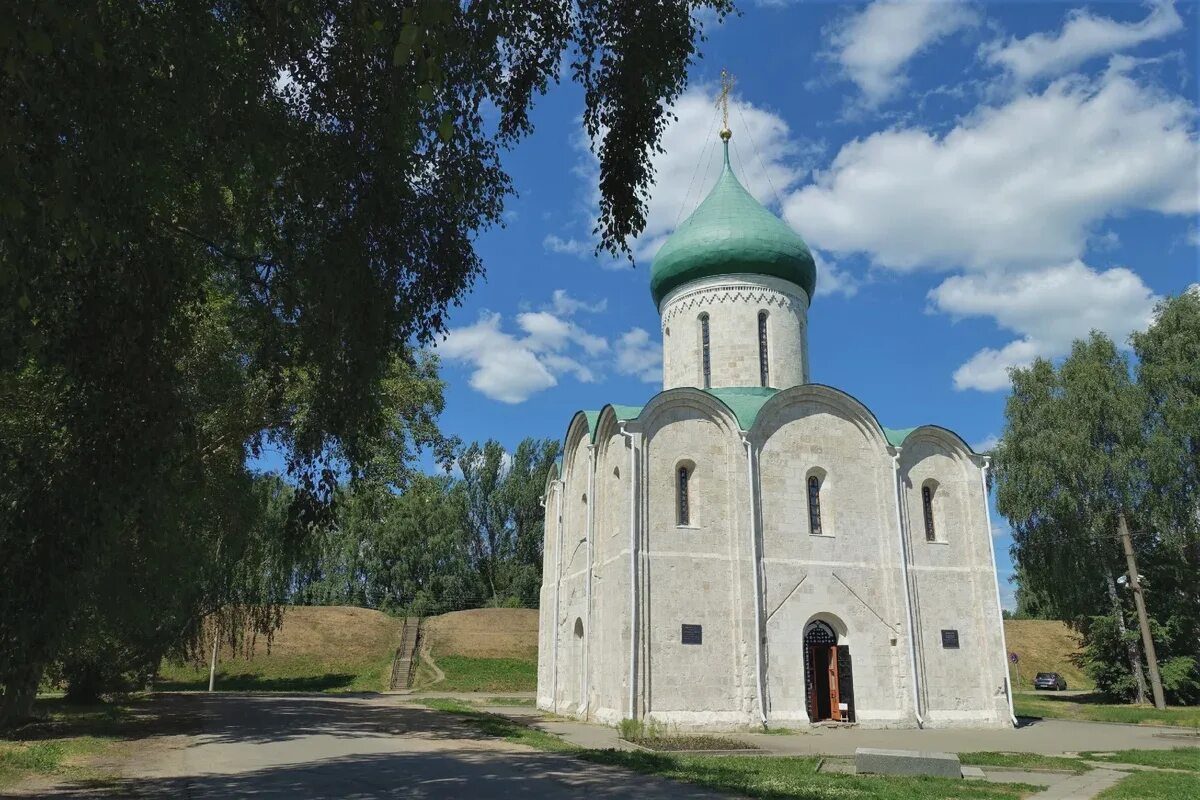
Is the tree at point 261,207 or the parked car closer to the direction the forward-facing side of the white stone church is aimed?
the tree

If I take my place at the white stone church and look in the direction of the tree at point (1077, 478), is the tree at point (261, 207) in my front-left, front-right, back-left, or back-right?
back-right

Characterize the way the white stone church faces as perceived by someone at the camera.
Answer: facing the viewer

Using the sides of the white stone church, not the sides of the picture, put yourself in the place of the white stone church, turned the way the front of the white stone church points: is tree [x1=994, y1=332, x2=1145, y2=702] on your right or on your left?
on your left

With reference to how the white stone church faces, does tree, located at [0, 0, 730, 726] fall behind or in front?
in front

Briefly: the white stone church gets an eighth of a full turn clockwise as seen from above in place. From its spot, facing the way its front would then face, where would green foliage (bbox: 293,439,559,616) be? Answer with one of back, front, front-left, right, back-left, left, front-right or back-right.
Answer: right

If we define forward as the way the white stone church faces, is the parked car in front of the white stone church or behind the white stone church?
behind

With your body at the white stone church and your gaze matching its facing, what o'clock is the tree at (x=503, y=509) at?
The tree is roughly at 5 o'clock from the white stone church.
